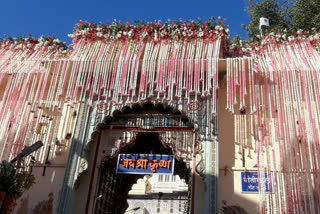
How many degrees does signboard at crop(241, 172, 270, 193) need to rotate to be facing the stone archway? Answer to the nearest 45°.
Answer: approximately 90° to its right

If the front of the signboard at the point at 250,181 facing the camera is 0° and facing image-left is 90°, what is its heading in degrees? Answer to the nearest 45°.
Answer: approximately 0°

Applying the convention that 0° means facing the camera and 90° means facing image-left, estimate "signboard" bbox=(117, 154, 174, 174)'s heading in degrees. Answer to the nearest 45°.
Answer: approximately 0°

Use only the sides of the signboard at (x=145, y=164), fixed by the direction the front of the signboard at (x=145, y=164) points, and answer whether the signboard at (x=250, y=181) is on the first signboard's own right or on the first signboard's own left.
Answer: on the first signboard's own left

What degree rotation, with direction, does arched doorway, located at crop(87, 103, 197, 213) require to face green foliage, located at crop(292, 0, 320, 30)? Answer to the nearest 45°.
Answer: approximately 90° to its left

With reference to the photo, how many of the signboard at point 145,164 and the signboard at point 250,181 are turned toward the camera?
2

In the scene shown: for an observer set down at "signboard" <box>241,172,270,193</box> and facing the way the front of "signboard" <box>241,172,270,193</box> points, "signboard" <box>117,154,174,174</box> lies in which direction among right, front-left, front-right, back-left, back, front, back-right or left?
right
